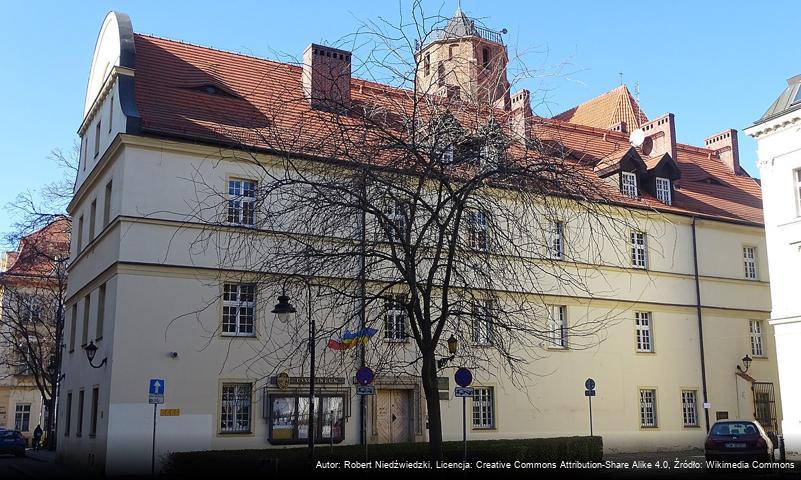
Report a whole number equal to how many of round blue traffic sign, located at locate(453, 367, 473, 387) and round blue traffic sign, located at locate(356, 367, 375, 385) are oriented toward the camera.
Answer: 2

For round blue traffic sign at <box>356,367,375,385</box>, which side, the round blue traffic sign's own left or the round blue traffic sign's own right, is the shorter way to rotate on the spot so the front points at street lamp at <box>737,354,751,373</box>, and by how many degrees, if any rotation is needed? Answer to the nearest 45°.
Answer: approximately 135° to the round blue traffic sign's own left

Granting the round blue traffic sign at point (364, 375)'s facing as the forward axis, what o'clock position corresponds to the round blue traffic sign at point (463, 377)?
the round blue traffic sign at point (463, 377) is roughly at 10 o'clock from the round blue traffic sign at point (364, 375).

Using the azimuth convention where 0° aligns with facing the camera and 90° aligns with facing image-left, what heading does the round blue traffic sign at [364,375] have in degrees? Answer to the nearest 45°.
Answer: approximately 0°

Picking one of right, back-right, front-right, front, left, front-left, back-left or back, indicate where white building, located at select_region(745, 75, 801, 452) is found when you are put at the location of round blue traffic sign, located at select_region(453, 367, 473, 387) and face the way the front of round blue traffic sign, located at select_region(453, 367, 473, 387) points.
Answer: back-left

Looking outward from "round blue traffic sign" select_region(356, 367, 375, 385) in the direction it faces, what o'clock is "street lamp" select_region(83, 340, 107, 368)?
The street lamp is roughly at 4 o'clock from the round blue traffic sign.

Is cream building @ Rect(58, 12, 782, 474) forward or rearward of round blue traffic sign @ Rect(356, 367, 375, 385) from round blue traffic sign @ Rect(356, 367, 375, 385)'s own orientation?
rearward
